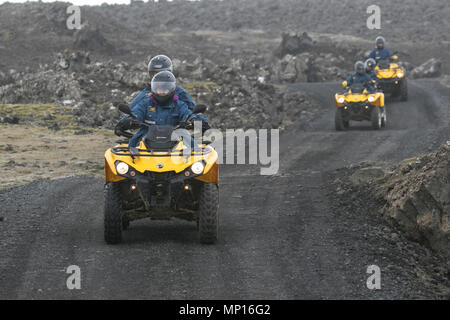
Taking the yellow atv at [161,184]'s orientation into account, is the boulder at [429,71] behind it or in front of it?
behind

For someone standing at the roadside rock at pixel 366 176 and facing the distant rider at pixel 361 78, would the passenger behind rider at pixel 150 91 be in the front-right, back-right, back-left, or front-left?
back-left

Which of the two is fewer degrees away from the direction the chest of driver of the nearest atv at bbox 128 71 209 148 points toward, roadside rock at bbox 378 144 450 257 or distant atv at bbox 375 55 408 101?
the roadside rock

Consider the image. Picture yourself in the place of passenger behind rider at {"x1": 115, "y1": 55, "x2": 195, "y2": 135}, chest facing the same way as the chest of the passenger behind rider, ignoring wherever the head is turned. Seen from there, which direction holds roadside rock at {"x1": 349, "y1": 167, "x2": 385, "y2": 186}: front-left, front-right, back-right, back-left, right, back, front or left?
back-left

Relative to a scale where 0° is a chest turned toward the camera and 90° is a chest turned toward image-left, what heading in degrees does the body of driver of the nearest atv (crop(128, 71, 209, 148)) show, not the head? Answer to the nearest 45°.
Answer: approximately 0°

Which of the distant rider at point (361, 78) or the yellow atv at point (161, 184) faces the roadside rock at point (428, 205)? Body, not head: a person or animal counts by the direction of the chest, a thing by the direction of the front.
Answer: the distant rider

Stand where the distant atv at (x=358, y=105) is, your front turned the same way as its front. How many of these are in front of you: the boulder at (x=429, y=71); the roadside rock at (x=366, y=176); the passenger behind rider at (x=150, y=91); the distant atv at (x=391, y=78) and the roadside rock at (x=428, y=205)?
3

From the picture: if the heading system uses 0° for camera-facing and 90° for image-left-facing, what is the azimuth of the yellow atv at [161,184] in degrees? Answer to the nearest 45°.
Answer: approximately 0°
